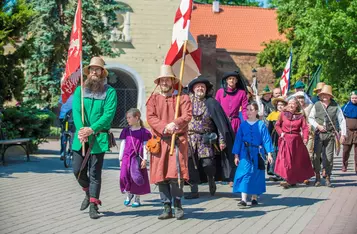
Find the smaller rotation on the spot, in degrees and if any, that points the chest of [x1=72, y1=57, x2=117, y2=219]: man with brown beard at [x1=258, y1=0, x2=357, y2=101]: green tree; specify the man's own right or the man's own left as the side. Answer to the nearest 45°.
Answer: approximately 135° to the man's own left

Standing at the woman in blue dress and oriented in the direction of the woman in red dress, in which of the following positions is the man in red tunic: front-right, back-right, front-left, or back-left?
back-left

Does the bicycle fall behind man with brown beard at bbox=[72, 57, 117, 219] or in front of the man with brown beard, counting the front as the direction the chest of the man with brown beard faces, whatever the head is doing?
behind

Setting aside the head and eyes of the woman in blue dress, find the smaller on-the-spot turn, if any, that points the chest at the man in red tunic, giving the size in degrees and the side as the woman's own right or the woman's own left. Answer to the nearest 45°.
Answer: approximately 45° to the woman's own right

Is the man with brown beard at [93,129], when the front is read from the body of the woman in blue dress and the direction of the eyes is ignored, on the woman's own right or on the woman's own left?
on the woman's own right

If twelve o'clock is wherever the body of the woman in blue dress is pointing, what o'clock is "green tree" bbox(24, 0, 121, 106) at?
The green tree is roughly at 5 o'clock from the woman in blue dress.

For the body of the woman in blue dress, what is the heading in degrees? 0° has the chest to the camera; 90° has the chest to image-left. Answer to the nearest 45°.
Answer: approximately 0°

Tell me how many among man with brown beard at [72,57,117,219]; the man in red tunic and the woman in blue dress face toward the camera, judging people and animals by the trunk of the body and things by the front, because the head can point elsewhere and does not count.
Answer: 3
